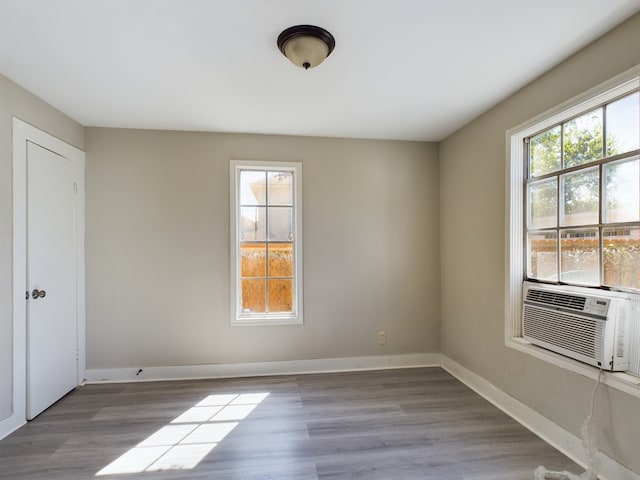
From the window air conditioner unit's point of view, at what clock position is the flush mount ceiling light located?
The flush mount ceiling light is roughly at 12 o'clock from the window air conditioner unit.

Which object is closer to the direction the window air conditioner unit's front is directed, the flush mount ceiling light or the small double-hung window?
the flush mount ceiling light

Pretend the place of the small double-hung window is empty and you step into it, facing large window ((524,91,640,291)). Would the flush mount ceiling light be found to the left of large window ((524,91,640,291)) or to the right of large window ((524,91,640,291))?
right

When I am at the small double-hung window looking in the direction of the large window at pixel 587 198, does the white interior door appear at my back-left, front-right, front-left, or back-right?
back-right

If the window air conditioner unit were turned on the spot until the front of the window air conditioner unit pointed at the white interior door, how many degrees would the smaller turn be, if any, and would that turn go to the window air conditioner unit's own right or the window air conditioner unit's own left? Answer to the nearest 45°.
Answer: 0° — it already faces it

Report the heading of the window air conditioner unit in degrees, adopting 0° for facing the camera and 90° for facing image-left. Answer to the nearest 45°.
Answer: approximately 45°

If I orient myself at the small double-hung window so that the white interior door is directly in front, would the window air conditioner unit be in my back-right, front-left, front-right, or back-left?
back-left
